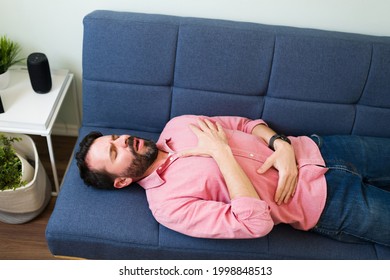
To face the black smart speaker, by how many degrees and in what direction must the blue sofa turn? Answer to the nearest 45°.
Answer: approximately 90° to its right

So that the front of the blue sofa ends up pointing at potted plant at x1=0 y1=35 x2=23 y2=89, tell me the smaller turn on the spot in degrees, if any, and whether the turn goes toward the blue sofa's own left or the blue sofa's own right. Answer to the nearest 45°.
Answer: approximately 90° to the blue sofa's own right

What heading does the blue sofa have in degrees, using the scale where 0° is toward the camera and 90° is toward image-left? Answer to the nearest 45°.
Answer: approximately 0°

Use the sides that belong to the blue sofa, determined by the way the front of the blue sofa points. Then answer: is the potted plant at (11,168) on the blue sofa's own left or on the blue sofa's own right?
on the blue sofa's own right

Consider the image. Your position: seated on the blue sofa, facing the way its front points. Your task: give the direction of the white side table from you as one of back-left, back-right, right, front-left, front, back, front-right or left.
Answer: right
